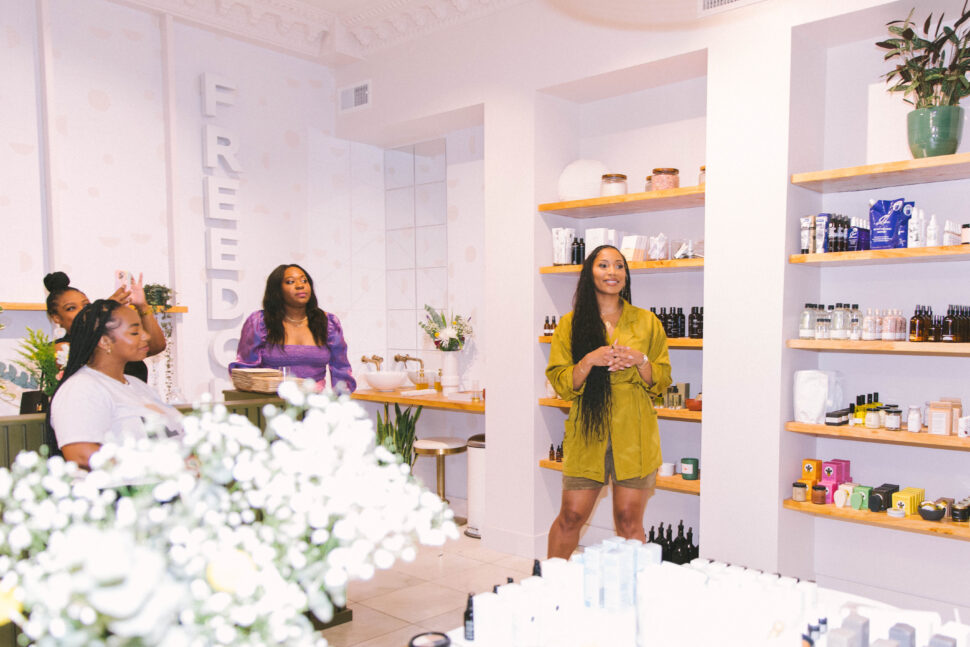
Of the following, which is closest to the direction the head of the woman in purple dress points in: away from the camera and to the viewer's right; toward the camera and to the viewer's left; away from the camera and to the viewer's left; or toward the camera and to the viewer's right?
toward the camera and to the viewer's right

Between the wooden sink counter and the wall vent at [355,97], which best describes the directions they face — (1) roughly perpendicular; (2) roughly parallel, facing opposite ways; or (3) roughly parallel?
roughly parallel

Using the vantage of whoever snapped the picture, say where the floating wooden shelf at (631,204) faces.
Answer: facing the viewer and to the left of the viewer

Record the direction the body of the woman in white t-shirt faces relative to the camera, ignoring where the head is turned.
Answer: to the viewer's right

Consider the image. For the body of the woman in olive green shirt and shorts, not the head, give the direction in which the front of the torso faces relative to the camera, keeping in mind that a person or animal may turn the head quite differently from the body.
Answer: toward the camera

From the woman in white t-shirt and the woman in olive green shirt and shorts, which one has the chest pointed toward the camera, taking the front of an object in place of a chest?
the woman in olive green shirt and shorts

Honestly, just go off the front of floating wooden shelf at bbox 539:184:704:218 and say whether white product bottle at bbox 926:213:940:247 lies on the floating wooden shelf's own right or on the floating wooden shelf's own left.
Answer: on the floating wooden shelf's own left

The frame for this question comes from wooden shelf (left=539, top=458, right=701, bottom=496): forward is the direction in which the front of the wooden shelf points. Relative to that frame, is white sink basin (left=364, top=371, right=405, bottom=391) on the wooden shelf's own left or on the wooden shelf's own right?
on the wooden shelf's own right

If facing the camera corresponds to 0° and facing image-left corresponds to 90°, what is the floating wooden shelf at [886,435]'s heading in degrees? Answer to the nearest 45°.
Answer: approximately 45°

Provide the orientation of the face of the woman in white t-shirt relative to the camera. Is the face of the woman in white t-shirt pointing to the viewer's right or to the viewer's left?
to the viewer's right

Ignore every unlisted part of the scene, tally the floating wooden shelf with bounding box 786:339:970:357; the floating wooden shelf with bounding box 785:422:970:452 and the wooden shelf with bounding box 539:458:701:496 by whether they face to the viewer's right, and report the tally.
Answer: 0

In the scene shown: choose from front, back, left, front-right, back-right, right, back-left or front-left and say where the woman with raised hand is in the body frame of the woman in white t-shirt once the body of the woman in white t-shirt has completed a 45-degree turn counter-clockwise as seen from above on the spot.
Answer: front-left
